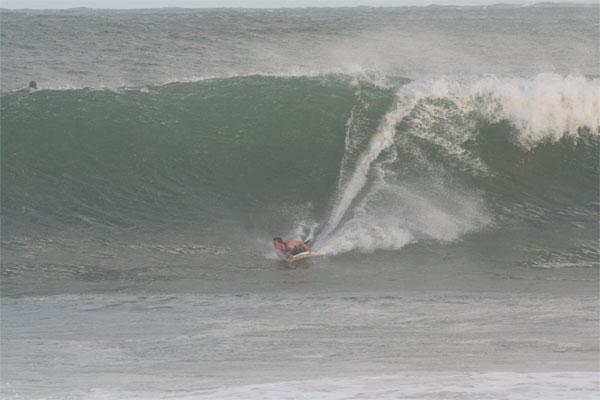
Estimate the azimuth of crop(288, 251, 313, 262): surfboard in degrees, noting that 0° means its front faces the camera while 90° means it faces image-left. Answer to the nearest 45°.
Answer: approximately 90°
